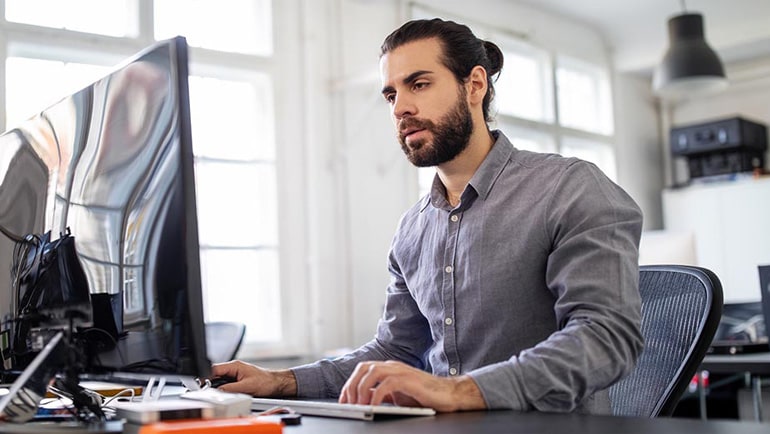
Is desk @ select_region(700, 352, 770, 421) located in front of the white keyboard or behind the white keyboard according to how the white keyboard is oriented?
in front

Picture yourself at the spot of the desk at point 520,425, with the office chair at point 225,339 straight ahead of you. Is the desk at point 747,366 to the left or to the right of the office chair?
right

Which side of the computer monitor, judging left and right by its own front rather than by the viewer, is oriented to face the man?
front

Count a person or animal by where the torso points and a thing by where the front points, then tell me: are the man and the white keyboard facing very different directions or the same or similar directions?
very different directions

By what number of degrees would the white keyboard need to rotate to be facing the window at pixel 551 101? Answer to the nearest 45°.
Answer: approximately 45° to its left

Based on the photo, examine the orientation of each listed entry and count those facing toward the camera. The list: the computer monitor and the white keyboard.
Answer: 0

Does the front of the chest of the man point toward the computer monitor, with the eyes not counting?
yes

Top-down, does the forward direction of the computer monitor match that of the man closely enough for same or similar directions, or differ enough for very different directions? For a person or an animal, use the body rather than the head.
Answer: very different directions

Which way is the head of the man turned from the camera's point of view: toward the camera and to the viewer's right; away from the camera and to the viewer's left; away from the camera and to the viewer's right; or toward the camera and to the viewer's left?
toward the camera and to the viewer's left

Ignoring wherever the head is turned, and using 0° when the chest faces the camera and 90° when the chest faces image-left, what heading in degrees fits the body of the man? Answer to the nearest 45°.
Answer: approximately 45°

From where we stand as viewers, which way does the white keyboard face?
facing away from the viewer and to the right of the viewer

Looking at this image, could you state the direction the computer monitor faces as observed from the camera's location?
facing away from the viewer and to the right of the viewer

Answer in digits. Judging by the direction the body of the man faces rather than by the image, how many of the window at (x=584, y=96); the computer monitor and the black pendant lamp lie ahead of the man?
1
